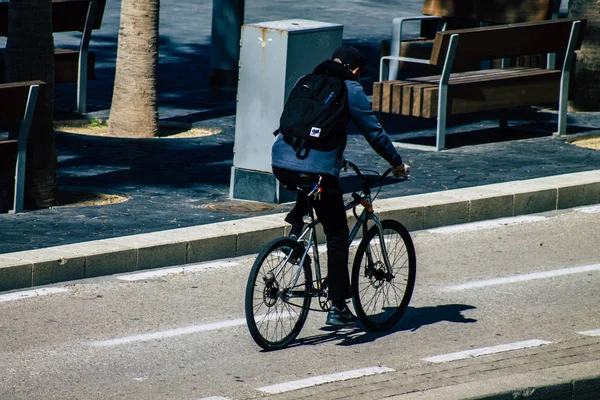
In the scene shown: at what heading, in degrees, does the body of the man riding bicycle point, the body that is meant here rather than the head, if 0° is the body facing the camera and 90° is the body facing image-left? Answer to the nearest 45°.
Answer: approximately 225°
